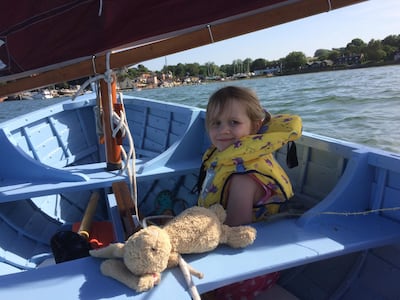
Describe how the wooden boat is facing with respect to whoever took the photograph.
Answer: facing away from the viewer and to the left of the viewer
